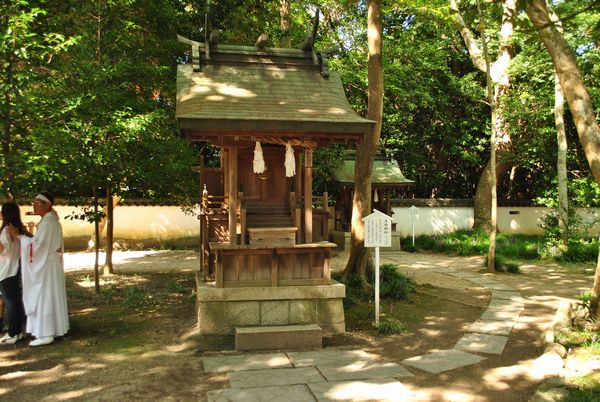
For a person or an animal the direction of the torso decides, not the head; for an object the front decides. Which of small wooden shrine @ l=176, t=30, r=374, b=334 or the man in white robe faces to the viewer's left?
the man in white robe

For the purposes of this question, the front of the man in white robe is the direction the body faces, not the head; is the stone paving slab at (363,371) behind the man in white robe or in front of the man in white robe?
behind

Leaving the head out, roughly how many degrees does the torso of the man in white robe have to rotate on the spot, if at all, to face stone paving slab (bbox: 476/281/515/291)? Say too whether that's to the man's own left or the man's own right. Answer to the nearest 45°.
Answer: approximately 180°

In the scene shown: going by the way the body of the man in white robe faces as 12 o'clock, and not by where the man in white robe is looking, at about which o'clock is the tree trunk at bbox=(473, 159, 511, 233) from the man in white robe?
The tree trunk is roughly at 5 o'clock from the man in white robe.

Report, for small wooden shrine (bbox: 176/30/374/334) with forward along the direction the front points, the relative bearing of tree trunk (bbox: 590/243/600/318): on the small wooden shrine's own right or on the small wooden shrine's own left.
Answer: on the small wooden shrine's own left

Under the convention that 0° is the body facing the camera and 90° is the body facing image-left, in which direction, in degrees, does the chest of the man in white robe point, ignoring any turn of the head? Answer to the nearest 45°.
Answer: approximately 90°

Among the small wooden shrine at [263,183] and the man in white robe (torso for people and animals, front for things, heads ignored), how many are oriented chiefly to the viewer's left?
1

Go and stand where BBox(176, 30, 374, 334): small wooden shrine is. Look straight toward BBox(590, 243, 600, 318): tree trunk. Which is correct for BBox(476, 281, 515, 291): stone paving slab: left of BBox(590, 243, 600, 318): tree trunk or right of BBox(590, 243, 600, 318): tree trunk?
left

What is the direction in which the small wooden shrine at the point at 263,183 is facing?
toward the camera

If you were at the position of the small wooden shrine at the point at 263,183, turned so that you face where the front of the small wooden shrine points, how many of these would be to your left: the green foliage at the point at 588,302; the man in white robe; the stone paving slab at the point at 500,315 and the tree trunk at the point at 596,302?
3

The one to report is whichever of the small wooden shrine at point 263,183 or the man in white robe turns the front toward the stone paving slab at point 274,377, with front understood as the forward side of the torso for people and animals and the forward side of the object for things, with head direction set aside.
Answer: the small wooden shrine

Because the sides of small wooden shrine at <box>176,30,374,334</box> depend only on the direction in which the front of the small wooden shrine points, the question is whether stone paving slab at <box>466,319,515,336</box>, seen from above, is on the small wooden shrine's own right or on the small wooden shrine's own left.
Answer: on the small wooden shrine's own left
